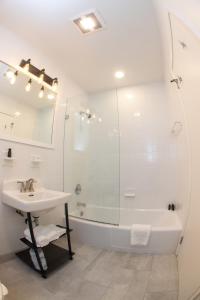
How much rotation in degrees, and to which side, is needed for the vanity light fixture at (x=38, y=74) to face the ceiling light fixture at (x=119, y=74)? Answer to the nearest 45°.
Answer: approximately 45° to its left

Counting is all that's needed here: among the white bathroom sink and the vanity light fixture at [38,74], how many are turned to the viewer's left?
0

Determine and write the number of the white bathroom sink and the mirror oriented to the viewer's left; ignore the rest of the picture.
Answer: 0

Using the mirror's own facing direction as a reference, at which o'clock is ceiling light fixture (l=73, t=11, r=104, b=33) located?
The ceiling light fixture is roughly at 12 o'clock from the mirror.

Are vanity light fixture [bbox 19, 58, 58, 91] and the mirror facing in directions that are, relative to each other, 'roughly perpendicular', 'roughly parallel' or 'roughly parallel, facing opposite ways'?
roughly parallel

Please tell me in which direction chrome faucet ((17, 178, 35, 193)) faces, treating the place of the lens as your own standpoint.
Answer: facing the viewer and to the right of the viewer

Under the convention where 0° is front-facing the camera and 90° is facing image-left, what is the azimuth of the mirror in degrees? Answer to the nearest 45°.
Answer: approximately 315°

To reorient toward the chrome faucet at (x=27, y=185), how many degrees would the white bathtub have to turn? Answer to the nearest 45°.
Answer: approximately 90° to its right

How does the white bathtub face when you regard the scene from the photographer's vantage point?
facing the viewer

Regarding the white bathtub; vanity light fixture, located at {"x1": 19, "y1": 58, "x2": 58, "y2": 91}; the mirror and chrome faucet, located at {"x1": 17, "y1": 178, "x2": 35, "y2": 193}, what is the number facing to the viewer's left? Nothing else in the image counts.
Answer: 0

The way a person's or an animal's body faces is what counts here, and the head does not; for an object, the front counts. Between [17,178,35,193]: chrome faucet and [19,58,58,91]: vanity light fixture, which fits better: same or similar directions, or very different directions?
same or similar directions

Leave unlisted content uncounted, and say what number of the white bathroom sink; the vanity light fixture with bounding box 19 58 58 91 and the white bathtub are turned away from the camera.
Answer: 0

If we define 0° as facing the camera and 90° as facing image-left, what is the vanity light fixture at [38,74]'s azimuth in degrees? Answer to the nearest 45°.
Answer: approximately 315°

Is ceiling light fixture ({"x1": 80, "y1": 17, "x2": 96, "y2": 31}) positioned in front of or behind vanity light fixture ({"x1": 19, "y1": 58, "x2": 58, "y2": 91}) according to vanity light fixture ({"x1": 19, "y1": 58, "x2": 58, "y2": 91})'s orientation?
in front
